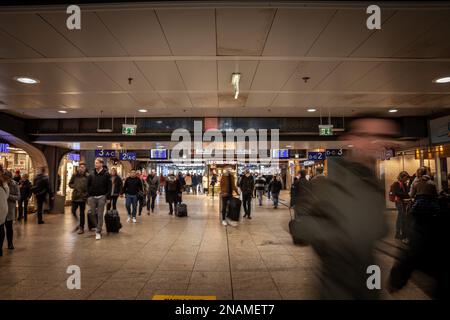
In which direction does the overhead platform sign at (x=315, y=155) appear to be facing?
toward the camera

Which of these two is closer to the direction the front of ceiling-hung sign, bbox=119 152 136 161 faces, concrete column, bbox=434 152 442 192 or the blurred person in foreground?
the blurred person in foreground

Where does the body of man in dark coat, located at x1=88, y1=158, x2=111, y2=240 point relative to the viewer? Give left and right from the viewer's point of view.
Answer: facing the viewer

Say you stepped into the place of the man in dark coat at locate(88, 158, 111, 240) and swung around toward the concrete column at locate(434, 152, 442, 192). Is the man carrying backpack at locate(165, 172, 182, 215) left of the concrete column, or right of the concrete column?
left

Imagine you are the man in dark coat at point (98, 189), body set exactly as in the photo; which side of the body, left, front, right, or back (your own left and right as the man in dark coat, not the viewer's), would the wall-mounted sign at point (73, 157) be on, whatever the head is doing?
back

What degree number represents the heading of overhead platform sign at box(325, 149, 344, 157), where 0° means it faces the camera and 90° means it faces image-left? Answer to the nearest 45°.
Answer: approximately 0°

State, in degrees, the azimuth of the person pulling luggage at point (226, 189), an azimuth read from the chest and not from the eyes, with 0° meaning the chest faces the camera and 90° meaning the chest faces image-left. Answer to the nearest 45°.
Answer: approximately 315°

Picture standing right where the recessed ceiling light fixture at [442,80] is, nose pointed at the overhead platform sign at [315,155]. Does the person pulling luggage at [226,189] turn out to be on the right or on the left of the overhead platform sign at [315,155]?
left

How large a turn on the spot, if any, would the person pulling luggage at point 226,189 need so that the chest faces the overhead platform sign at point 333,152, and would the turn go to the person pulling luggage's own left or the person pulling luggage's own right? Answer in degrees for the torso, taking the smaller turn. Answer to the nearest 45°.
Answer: approximately 90° to the person pulling luggage's own left

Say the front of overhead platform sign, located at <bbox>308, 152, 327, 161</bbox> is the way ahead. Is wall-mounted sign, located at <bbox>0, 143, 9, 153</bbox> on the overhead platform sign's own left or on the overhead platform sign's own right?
on the overhead platform sign's own right

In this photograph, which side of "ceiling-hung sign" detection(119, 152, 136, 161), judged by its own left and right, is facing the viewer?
front

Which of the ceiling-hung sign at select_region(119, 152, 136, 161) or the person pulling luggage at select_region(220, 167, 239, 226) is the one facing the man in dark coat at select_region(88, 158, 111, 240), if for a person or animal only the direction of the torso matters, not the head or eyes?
the ceiling-hung sign

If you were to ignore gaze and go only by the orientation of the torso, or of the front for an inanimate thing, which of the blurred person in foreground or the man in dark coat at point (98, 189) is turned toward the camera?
the man in dark coat

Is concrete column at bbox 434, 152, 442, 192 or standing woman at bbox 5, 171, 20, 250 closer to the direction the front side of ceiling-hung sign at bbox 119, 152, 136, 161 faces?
the standing woman

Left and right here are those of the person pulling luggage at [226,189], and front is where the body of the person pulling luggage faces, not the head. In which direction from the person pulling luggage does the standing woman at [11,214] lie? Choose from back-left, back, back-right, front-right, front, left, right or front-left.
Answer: right

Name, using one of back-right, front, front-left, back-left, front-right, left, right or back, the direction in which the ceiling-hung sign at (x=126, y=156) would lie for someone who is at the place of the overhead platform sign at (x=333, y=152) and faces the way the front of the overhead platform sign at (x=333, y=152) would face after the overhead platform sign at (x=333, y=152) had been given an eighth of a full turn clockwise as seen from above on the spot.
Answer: front-right
